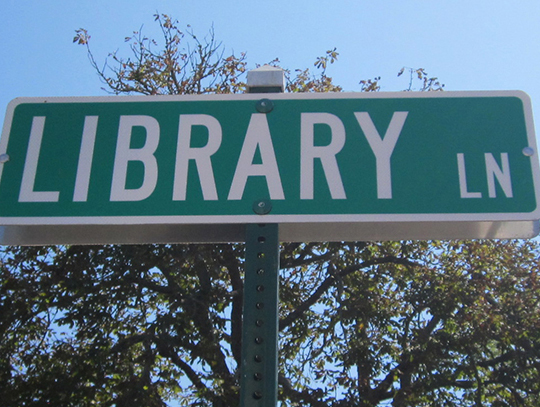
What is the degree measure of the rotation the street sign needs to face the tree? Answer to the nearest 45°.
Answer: approximately 180°

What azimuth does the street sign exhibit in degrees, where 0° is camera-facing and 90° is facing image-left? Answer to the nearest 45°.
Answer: approximately 0°
